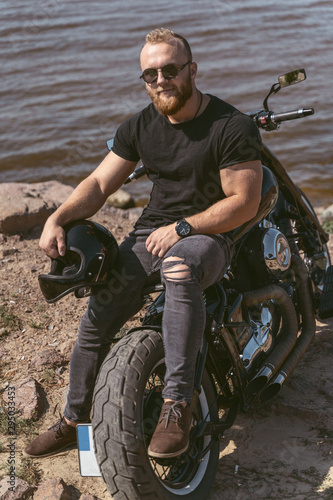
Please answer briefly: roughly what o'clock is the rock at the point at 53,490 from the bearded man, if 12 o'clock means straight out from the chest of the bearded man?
The rock is roughly at 12 o'clock from the bearded man.

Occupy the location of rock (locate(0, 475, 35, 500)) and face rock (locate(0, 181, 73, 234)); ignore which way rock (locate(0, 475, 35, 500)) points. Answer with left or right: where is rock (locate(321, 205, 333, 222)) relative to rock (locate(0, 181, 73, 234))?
right

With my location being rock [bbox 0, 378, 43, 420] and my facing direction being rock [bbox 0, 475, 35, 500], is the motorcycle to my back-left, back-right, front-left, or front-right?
front-left

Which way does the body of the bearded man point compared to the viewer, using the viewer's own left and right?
facing the viewer and to the left of the viewer

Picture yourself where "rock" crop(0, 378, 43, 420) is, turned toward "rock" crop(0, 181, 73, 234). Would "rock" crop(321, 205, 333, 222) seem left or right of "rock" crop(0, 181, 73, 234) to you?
right
